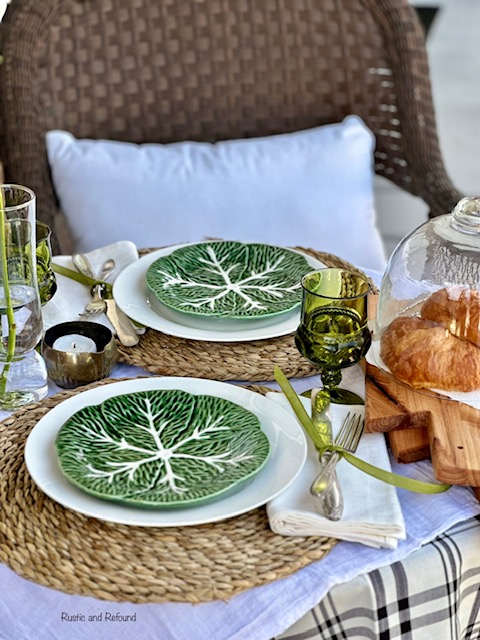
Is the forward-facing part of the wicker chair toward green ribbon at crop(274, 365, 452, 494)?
yes

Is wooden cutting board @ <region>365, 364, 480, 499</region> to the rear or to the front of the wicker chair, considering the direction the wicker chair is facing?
to the front

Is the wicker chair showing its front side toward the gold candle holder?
yes

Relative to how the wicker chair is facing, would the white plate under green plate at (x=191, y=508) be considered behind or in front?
in front

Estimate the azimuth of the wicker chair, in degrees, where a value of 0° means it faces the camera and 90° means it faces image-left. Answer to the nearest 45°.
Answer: approximately 0°
